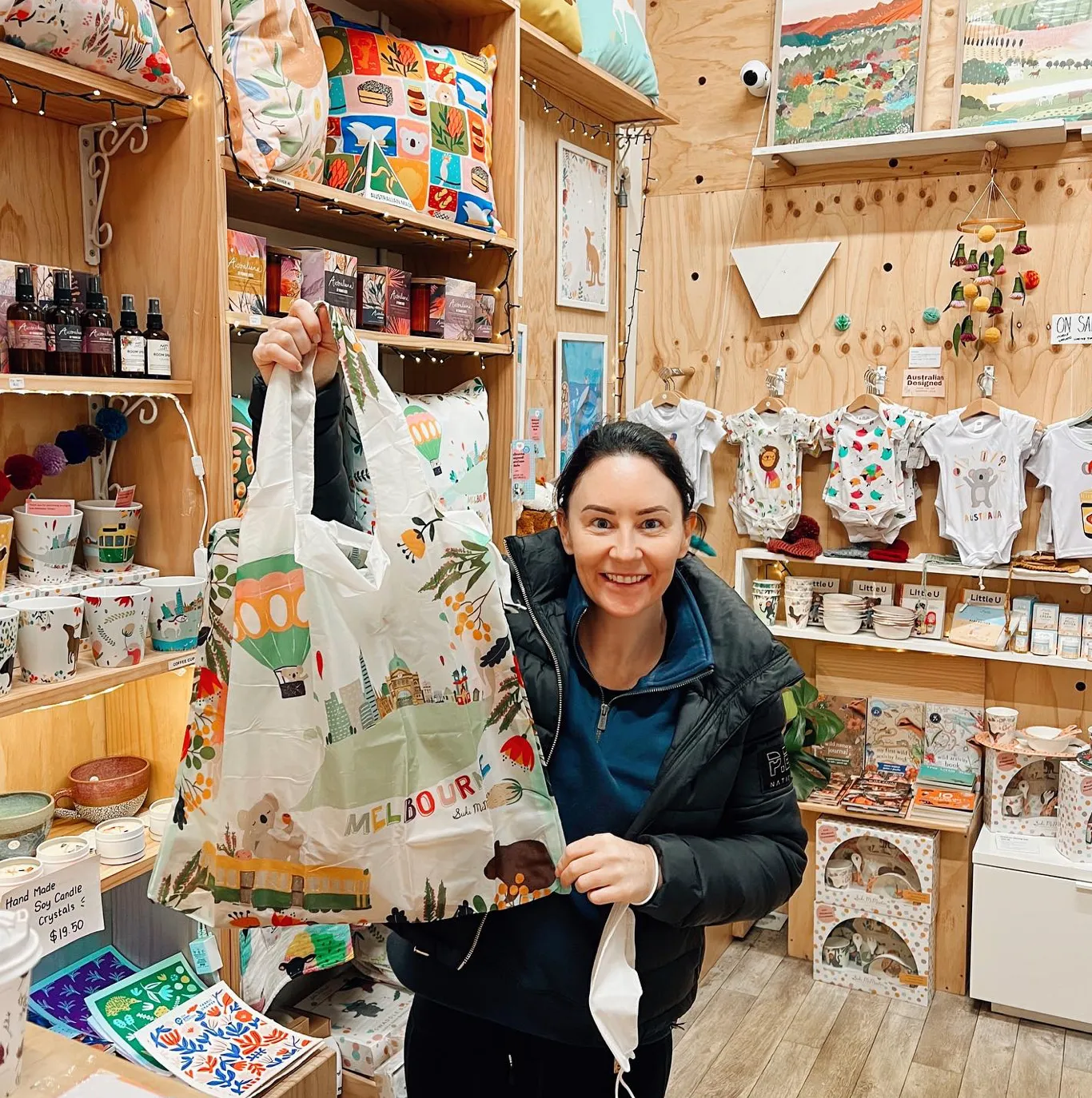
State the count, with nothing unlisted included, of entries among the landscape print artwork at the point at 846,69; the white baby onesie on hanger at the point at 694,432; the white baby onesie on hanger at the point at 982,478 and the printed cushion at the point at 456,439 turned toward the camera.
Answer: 4

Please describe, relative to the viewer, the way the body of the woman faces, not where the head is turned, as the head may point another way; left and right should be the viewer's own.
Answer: facing the viewer

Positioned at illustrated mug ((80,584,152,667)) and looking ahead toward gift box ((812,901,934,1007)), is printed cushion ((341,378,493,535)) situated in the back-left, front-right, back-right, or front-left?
front-left

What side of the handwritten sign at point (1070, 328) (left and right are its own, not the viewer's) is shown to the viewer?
front

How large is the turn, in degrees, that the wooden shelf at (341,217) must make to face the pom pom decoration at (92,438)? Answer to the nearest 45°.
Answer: approximately 90° to its right

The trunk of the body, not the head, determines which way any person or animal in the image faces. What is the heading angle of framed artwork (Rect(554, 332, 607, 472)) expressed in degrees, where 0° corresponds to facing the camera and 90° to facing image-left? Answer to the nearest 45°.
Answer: approximately 315°

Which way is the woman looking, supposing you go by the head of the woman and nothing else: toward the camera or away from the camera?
toward the camera

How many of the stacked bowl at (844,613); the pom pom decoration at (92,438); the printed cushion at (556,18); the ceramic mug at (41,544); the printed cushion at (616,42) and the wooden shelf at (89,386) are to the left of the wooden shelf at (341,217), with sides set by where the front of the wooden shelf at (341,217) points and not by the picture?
3

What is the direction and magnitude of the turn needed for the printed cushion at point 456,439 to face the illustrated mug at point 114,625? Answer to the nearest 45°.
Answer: approximately 45° to its right

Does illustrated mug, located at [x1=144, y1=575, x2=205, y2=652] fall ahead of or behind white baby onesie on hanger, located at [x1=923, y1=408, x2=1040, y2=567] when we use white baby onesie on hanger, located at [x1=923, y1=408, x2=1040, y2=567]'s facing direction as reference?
ahead

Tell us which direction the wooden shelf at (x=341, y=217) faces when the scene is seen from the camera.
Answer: facing the viewer and to the right of the viewer

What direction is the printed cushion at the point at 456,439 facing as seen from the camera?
toward the camera

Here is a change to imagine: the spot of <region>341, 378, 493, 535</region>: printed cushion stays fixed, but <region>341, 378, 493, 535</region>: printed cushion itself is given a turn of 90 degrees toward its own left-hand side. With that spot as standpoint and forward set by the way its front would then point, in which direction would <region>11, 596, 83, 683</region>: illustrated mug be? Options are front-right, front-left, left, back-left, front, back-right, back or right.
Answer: back-right
